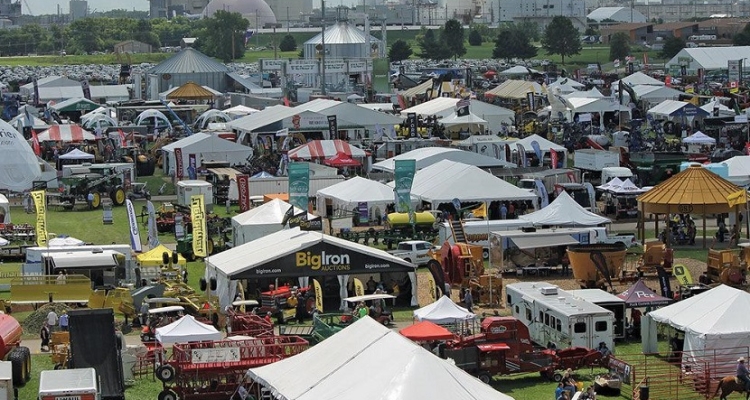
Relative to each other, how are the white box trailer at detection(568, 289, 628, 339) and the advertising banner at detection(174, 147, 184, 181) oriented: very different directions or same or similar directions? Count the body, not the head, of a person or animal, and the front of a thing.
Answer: very different directions

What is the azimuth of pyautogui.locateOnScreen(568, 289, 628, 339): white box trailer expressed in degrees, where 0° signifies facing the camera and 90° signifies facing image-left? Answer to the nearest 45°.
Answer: approximately 135°

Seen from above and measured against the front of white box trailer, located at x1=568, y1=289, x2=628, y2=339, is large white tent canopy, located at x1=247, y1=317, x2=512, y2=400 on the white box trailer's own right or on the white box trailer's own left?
on the white box trailer's own left

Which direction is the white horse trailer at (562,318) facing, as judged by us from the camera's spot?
facing away from the viewer and to the left of the viewer

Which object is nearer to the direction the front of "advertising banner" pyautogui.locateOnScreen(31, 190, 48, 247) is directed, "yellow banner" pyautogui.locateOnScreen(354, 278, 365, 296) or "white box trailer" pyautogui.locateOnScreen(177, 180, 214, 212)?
the yellow banner

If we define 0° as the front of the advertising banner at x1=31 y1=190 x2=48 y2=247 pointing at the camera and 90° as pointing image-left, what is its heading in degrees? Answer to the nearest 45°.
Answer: approximately 0°

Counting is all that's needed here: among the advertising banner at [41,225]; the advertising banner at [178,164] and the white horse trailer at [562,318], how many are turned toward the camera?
2

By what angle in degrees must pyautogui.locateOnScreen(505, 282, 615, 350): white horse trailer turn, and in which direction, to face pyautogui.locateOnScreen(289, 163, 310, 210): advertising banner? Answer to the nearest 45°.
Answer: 0° — it already faces it

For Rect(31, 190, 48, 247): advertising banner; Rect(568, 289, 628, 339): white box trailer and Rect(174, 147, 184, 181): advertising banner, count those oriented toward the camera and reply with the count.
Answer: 2
